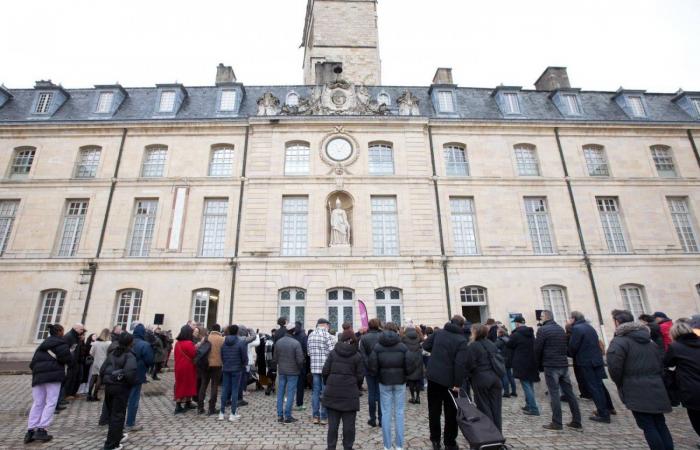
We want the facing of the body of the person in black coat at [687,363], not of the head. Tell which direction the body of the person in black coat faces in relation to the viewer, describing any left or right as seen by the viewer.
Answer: facing away from the viewer and to the left of the viewer

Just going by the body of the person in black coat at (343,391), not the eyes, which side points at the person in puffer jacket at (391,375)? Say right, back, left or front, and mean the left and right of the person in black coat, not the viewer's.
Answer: right

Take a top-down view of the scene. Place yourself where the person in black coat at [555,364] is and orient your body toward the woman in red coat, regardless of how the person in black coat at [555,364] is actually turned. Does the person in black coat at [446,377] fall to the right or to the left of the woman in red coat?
left

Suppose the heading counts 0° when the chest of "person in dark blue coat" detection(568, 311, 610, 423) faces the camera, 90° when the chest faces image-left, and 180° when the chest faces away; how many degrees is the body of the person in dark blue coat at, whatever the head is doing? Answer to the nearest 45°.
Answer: approximately 135°

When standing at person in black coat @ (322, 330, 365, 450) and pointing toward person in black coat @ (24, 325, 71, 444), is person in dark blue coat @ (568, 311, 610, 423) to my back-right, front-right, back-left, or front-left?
back-right

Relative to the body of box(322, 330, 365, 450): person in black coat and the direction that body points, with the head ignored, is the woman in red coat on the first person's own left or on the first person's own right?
on the first person's own left

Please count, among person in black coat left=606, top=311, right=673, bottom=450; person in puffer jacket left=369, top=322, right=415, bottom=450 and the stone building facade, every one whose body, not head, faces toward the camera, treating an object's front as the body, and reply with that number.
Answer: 1

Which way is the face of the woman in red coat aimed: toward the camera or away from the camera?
away from the camera

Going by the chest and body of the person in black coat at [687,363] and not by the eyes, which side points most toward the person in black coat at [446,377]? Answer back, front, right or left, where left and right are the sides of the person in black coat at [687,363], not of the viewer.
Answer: left

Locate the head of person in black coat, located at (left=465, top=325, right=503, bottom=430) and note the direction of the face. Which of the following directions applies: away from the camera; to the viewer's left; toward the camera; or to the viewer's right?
away from the camera

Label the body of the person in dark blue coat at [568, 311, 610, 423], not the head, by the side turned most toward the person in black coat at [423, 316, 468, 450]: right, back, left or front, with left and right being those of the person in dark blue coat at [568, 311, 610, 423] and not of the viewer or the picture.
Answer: left

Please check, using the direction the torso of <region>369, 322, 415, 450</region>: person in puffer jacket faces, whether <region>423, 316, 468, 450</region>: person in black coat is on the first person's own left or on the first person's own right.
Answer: on the first person's own right

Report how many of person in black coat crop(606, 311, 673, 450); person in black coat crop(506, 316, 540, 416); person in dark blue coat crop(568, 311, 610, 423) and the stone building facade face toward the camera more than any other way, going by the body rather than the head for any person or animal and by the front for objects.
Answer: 1

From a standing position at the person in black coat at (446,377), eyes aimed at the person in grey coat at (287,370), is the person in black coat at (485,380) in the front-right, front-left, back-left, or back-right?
back-right

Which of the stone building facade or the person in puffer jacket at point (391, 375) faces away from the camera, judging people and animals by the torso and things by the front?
the person in puffer jacket

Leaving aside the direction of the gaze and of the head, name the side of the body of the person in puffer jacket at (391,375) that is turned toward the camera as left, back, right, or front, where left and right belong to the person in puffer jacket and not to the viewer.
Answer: back

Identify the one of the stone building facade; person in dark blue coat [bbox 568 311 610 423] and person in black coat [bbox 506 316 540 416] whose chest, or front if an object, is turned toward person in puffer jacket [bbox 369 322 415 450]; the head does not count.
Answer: the stone building facade

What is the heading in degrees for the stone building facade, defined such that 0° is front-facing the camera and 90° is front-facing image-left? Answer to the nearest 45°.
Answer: approximately 0°

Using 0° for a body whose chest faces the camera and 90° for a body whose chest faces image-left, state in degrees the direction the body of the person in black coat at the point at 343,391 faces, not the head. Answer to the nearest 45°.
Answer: approximately 180°
